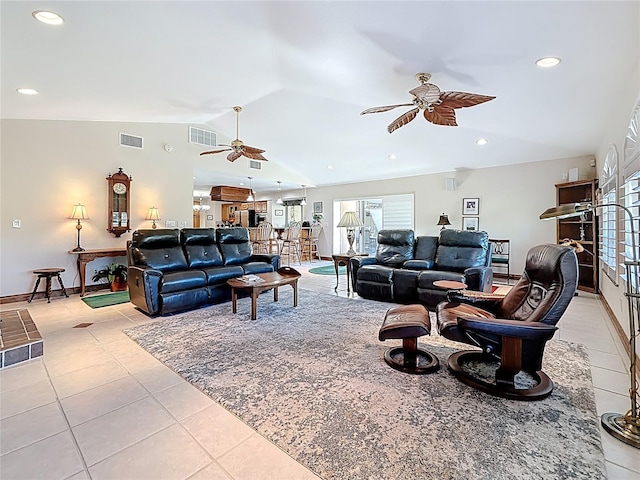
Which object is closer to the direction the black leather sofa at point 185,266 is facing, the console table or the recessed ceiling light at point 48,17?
the recessed ceiling light

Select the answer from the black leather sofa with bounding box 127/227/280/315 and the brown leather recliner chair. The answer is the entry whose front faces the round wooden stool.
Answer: the brown leather recliner chair

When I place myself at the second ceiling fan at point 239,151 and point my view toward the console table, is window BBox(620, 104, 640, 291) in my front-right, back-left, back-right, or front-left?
back-left

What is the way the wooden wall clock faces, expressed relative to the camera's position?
facing the viewer

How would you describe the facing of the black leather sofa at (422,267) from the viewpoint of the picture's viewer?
facing the viewer and to the left of the viewer

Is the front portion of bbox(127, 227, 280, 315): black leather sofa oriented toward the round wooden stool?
no

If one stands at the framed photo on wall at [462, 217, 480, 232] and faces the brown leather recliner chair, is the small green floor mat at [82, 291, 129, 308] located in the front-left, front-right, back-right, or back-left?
front-right

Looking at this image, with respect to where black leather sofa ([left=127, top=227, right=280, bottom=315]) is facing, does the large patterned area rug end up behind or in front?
in front

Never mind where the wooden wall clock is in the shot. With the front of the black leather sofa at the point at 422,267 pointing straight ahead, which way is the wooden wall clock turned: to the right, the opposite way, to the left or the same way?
to the left

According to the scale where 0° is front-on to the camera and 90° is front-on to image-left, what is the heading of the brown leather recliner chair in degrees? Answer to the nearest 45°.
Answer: approximately 90°

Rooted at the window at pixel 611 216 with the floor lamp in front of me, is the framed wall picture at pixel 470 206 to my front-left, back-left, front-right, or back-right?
back-right
